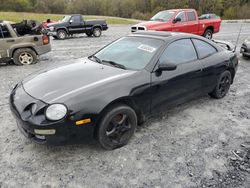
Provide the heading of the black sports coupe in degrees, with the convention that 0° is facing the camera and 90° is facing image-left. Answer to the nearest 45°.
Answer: approximately 45°
